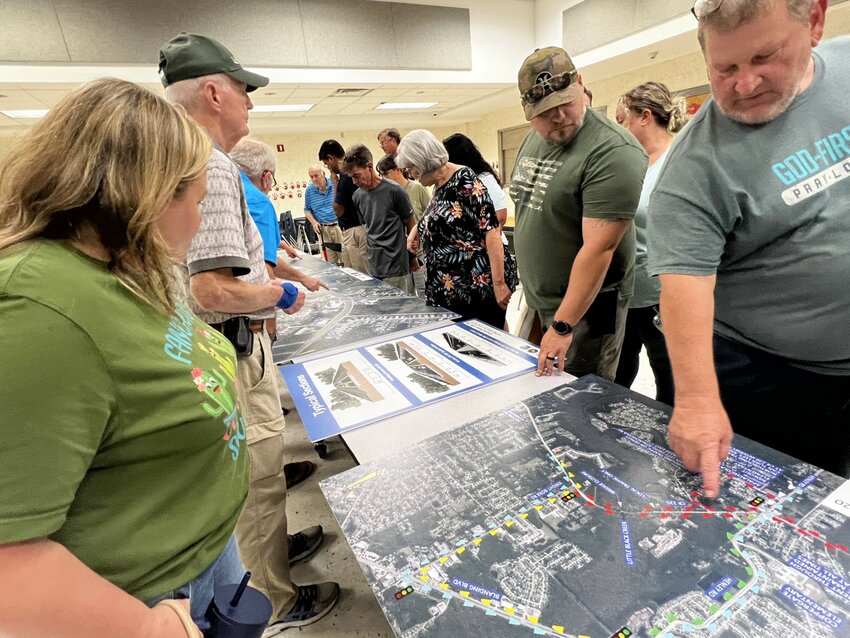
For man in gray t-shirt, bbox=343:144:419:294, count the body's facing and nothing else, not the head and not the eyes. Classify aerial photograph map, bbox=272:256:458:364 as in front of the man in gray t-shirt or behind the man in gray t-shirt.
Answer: in front

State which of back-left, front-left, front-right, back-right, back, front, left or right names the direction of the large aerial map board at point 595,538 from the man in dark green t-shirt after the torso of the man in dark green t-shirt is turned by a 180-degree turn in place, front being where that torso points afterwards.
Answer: back-right

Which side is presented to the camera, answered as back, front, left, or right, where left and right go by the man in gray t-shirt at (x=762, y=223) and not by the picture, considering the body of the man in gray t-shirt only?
front

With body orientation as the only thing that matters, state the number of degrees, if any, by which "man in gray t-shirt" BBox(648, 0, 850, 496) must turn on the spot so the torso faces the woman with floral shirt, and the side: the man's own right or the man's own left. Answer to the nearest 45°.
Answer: approximately 135° to the man's own right

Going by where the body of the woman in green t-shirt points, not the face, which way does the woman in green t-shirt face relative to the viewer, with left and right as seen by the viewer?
facing to the right of the viewer

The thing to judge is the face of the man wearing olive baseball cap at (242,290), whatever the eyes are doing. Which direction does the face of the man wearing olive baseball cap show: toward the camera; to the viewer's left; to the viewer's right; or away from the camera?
to the viewer's right

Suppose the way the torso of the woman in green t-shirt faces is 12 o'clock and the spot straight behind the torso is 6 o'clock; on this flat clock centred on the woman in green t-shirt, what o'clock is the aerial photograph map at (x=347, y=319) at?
The aerial photograph map is roughly at 10 o'clock from the woman in green t-shirt.

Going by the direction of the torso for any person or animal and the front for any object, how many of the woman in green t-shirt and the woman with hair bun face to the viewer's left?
1

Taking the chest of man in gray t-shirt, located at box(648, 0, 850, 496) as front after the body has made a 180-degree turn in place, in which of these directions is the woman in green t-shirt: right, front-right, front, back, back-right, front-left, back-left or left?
back-left

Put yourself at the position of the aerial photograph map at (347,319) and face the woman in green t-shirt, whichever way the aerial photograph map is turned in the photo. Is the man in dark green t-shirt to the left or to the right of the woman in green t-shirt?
left

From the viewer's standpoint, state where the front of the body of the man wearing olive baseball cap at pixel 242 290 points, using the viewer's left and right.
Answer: facing to the right of the viewer

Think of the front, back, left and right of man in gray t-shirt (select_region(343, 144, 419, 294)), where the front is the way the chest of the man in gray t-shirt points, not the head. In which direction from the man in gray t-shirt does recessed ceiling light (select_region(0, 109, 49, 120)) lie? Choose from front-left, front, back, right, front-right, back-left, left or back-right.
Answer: right

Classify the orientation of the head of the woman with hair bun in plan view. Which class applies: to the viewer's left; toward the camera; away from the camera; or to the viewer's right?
to the viewer's left

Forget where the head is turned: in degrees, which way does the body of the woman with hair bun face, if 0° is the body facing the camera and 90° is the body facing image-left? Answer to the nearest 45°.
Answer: approximately 90°

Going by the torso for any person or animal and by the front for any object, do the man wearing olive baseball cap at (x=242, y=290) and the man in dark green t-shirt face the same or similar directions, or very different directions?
very different directions

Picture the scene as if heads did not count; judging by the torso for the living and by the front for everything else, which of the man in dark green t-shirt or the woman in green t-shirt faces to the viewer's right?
the woman in green t-shirt
